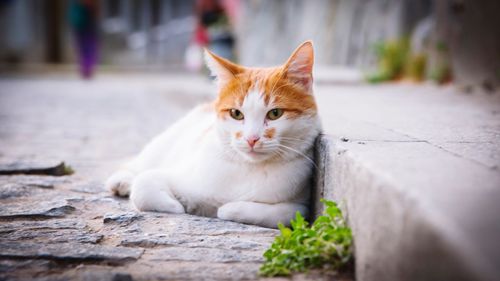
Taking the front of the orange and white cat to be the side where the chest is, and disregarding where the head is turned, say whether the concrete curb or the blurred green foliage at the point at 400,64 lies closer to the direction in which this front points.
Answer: the concrete curb

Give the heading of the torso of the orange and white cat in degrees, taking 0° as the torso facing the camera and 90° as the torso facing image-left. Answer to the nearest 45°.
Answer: approximately 315°

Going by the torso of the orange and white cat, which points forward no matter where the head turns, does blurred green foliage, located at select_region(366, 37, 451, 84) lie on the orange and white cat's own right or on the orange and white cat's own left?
on the orange and white cat's own left

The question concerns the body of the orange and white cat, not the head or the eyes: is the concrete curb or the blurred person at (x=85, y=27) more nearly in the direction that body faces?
the concrete curb

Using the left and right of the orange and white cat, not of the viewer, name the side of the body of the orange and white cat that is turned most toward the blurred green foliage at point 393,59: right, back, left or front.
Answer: left

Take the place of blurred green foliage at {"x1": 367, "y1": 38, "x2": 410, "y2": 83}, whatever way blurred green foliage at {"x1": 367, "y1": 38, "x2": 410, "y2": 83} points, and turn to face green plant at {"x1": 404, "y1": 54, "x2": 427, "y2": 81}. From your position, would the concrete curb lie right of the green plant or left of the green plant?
right
